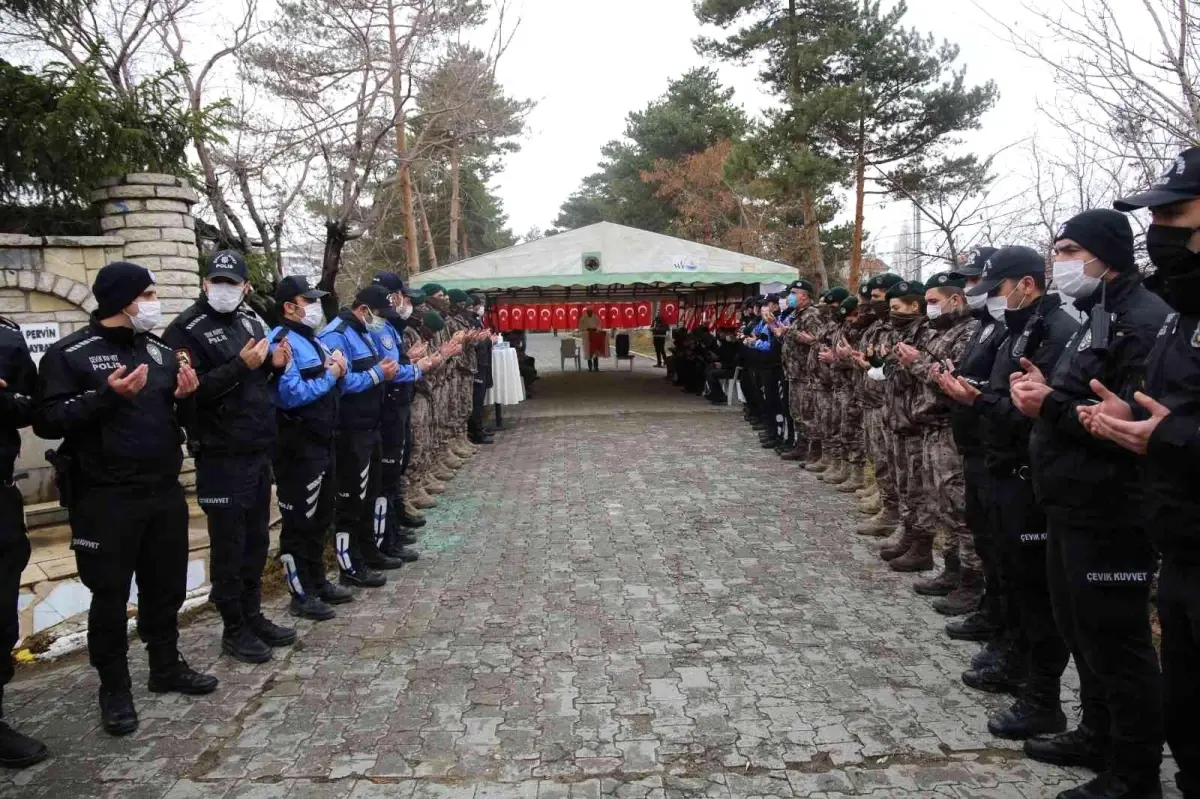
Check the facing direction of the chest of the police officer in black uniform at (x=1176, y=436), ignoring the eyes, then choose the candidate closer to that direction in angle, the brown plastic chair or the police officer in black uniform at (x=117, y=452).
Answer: the police officer in black uniform

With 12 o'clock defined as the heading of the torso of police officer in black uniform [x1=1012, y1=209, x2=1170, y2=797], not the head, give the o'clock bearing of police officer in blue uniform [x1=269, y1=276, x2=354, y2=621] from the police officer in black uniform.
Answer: The police officer in blue uniform is roughly at 12 o'clock from the police officer in black uniform.

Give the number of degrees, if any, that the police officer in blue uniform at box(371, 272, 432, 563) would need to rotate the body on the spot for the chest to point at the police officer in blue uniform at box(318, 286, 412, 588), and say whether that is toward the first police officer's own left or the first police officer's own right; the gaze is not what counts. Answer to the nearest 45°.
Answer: approximately 90° to the first police officer's own right

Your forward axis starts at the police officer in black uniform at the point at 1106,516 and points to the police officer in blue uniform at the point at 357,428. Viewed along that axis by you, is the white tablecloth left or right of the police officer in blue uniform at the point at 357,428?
right

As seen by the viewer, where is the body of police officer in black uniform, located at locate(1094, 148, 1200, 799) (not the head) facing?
to the viewer's left

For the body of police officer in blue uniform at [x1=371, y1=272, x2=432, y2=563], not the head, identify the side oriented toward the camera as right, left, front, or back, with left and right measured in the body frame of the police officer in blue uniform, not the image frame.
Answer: right

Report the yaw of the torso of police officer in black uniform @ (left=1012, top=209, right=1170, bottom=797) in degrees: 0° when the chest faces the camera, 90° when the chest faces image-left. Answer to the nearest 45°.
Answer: approximately 90°

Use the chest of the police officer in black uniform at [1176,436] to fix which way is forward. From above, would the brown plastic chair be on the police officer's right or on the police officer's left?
on the police officer's right

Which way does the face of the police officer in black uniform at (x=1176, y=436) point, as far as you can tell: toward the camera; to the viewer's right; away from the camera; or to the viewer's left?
to the viewer's left

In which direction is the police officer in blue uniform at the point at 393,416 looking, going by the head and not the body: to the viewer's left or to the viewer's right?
to the viewer's right

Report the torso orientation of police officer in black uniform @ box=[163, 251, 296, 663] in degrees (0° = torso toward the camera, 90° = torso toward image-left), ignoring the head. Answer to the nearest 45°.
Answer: approximately 315°

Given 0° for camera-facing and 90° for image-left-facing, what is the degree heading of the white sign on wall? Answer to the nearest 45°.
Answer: approximately 0°

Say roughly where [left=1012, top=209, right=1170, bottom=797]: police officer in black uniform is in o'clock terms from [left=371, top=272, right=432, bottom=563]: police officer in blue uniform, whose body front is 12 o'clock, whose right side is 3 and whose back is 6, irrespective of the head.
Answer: The police officer in black uniform is roughly at 2 o'clock from the police officer in blue uniform.
